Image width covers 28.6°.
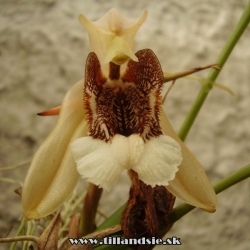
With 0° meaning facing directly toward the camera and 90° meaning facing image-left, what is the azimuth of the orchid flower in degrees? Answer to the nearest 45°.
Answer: approximately 0°
